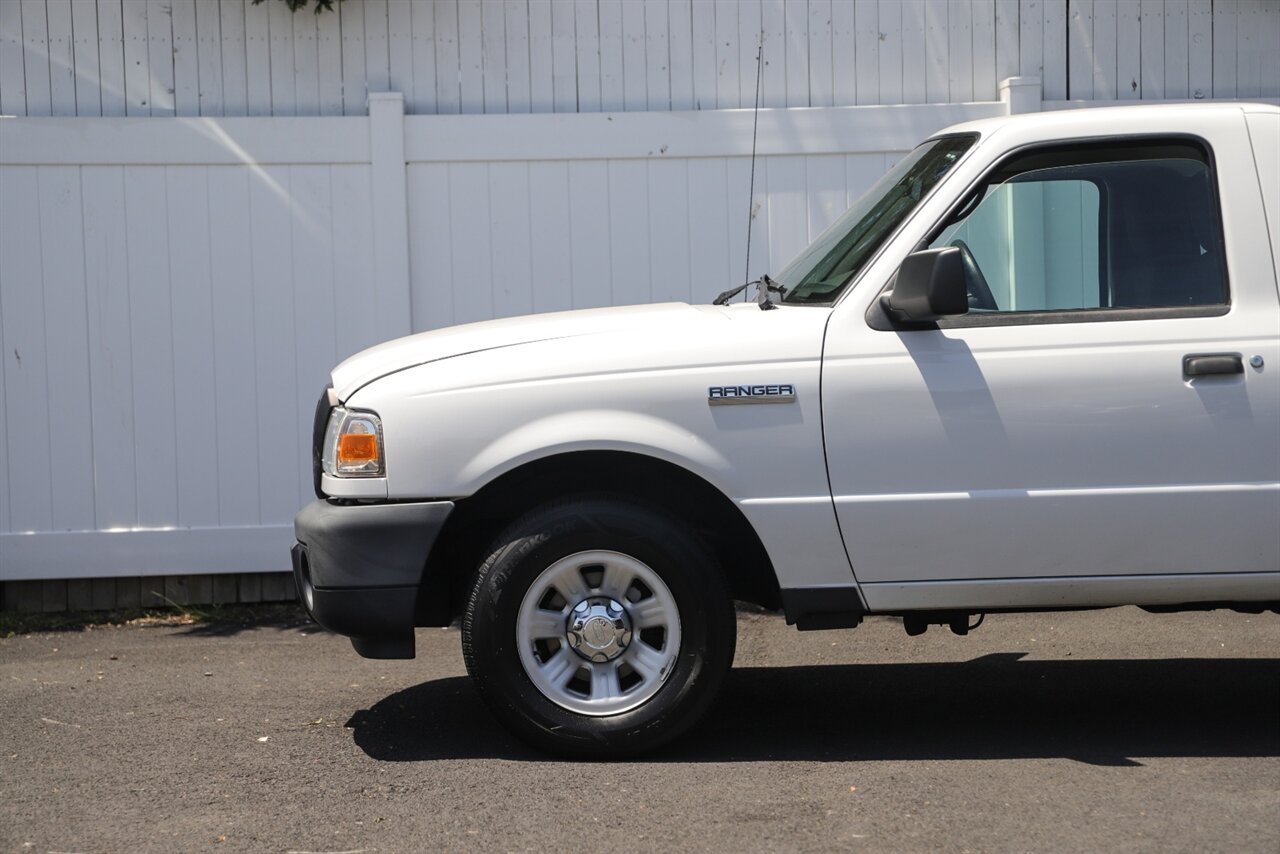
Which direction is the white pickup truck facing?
to the viewer's left
